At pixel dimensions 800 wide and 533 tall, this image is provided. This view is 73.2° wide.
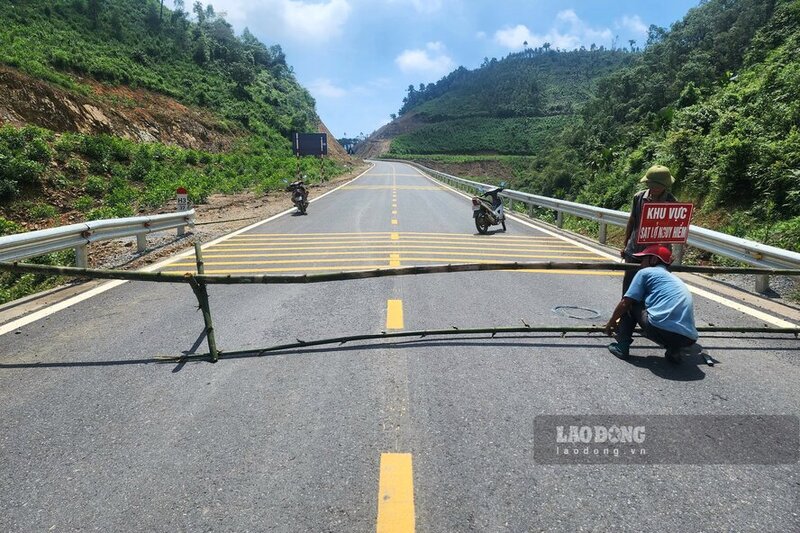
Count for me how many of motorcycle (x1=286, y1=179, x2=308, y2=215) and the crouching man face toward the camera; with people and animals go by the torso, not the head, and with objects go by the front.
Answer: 1

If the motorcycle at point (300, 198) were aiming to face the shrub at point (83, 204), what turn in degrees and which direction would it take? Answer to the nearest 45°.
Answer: approximately 90° to its right

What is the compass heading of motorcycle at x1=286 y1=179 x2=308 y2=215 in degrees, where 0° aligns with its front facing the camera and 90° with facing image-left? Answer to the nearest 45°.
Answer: approximately 0°

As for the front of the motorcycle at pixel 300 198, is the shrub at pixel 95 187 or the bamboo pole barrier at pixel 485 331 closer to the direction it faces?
the bamboo pole barrier

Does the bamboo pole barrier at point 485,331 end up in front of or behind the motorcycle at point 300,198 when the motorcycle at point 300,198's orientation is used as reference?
in front

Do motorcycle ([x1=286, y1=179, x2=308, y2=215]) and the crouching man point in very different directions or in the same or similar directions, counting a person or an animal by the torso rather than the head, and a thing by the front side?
very different directions

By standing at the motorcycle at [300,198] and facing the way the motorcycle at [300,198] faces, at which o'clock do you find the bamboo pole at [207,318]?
The bamboo pole is roughly at 12 o'clock from the motorcycle.

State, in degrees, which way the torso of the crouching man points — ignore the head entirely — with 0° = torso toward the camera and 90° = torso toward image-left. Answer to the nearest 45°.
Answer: approximately 135°

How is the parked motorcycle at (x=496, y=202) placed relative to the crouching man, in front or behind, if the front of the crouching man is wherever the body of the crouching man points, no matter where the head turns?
in front

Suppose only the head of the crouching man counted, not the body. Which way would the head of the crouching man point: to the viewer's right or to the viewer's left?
to the viewer's left
